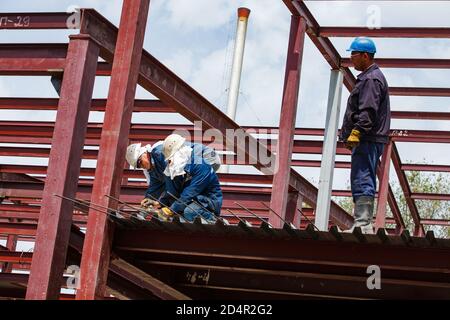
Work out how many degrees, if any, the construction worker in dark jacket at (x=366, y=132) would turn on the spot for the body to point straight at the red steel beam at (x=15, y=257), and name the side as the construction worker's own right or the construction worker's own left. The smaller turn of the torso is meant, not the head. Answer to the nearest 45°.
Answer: approximately 45° to the construction worker's own right

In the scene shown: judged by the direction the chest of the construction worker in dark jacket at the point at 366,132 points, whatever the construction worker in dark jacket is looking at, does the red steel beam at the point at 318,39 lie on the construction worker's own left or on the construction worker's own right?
on the construction worker's own right

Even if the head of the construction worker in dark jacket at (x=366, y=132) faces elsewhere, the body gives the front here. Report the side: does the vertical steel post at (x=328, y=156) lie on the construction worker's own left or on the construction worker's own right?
on the construction worker's own right

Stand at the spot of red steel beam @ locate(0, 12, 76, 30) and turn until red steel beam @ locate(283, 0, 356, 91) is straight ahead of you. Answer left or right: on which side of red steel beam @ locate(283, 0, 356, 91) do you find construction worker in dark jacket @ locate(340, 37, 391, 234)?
right

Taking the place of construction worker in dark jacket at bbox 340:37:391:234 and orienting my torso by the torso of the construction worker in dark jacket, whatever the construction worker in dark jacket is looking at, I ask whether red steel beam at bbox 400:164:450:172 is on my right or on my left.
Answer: on my right

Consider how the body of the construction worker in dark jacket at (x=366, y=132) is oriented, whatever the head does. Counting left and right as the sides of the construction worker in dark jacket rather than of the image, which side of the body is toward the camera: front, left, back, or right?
left

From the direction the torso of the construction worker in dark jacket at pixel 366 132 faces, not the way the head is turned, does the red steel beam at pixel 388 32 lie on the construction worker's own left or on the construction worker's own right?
on the construction worker's own right

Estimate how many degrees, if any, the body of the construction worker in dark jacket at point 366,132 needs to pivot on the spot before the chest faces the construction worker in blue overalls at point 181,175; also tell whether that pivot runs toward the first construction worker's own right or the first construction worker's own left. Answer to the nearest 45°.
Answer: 0° — they already face them
